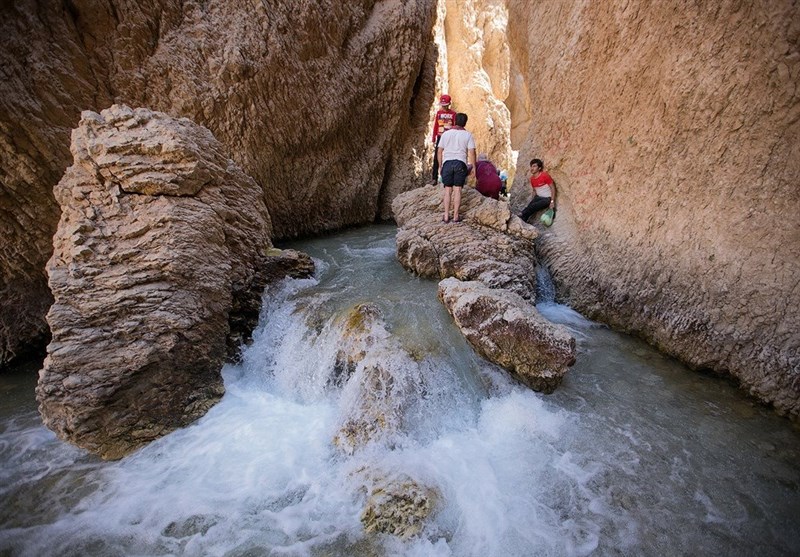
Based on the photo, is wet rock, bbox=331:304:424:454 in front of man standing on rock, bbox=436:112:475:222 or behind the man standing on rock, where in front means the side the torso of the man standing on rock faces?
behind

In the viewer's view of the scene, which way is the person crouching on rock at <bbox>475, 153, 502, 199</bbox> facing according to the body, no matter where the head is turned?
away from the camera

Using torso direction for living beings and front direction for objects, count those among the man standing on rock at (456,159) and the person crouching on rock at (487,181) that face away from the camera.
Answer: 2

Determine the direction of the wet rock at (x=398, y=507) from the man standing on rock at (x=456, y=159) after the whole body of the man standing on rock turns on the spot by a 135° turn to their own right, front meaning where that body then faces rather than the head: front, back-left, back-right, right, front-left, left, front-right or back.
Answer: front-right

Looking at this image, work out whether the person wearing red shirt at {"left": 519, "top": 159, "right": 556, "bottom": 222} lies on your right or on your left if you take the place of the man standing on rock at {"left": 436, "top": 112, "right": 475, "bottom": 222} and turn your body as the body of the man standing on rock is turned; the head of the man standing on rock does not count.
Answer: on your right

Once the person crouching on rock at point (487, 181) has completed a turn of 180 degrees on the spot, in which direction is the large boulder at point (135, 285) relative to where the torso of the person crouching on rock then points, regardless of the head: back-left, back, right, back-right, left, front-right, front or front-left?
front-right

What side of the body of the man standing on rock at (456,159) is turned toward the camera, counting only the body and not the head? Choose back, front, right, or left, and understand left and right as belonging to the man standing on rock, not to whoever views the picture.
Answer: back

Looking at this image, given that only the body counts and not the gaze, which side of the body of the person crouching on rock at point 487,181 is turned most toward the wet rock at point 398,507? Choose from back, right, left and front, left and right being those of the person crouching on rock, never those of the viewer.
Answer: back

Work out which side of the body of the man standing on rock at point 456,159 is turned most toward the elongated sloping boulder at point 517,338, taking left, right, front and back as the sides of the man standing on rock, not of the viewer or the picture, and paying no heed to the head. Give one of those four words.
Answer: back

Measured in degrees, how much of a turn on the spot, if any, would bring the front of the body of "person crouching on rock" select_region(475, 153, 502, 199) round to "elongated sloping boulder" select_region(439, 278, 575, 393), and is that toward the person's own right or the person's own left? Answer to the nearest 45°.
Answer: approximately 180°

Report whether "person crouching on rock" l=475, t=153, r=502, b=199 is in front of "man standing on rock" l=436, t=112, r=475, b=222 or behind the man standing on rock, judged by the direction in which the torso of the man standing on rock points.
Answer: in front

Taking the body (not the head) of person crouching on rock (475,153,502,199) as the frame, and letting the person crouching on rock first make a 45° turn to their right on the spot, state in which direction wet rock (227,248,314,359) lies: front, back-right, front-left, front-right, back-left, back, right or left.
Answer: back

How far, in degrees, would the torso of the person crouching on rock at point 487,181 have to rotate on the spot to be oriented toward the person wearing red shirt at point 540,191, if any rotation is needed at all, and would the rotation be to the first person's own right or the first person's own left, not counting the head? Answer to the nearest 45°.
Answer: approximately 90° to the first person's own right
